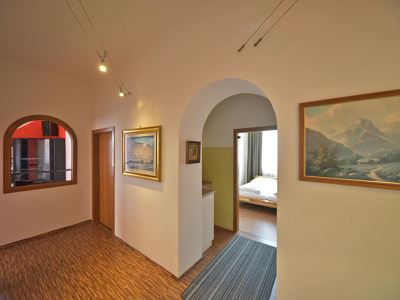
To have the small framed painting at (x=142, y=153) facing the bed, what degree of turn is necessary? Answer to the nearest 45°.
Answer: approximately 135° to its left

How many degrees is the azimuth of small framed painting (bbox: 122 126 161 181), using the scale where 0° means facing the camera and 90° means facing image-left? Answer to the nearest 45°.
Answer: approximately 45°

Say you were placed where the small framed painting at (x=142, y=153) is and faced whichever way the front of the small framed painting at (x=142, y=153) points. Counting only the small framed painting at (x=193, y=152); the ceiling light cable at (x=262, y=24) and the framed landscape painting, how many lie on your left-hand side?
3

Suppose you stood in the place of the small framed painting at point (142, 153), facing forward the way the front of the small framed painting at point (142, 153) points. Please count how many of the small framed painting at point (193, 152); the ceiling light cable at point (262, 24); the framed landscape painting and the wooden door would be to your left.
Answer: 3

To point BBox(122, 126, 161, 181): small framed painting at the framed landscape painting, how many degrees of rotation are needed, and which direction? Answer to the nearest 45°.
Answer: approximately 90° to its left

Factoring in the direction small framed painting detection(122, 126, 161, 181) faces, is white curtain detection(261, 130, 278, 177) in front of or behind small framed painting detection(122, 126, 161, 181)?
behind

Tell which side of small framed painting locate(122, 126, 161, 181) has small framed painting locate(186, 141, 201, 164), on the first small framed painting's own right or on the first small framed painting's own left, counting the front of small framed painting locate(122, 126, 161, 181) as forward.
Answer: on the first small framed painting's own left
